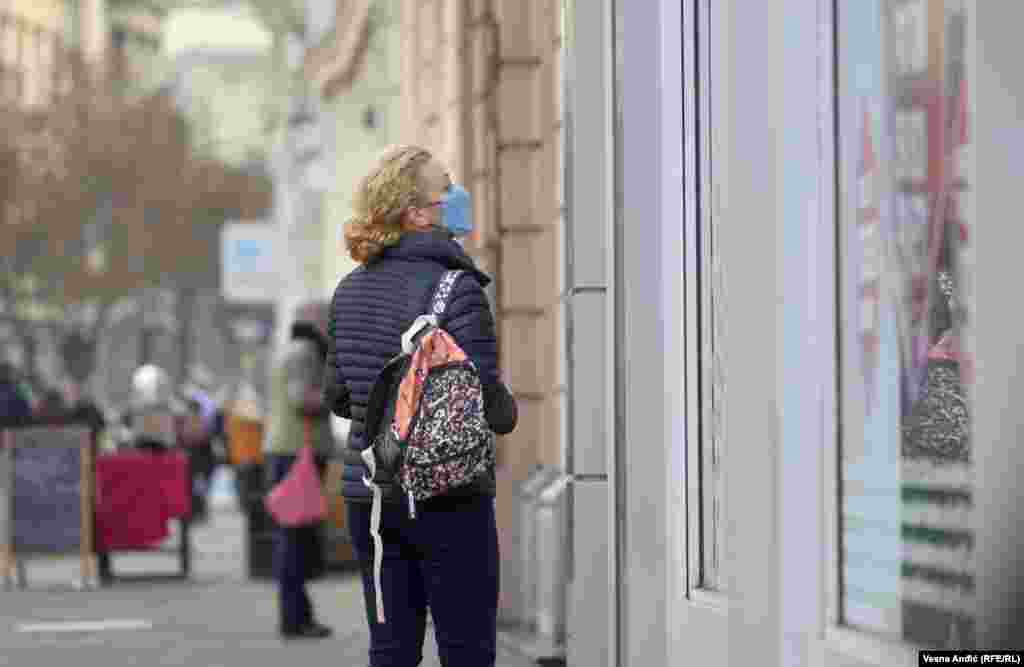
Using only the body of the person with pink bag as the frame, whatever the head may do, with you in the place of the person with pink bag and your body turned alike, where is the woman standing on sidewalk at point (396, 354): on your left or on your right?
on your right

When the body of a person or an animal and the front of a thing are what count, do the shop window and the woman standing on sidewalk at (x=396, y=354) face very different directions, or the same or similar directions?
very different directions

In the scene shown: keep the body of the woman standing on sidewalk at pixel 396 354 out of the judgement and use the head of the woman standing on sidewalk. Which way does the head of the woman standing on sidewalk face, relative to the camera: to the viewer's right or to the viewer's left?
to the viewer's right

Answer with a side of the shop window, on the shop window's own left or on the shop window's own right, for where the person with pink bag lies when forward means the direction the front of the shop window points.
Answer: on the shop window's own right

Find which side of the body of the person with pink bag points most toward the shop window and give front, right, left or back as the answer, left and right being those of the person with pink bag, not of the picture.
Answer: right

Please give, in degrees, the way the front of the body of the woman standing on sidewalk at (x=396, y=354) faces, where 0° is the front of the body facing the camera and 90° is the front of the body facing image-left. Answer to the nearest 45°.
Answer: approximately 225°

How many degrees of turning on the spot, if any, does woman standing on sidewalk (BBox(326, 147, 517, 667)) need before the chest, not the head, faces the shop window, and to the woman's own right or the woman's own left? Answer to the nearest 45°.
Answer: approximately 90° to the woman's own right
